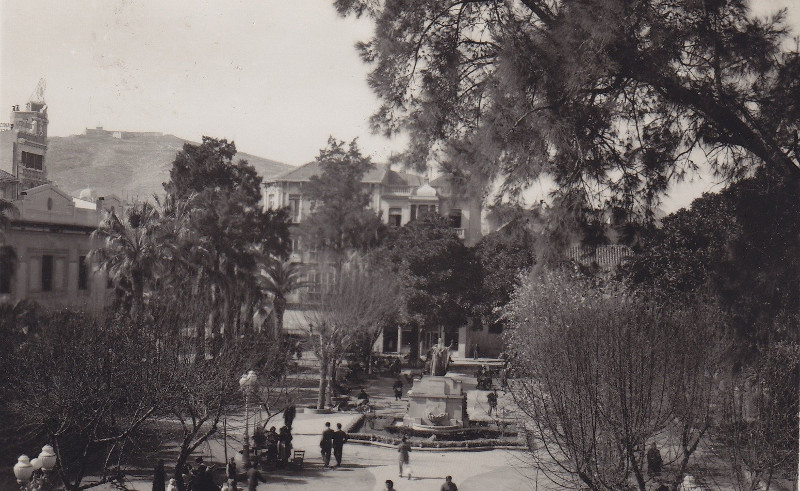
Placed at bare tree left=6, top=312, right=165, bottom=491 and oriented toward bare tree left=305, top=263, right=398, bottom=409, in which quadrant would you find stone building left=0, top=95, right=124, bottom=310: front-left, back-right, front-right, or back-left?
front-left

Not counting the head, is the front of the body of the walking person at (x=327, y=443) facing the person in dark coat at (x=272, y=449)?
no

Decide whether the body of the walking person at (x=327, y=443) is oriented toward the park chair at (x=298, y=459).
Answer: no
